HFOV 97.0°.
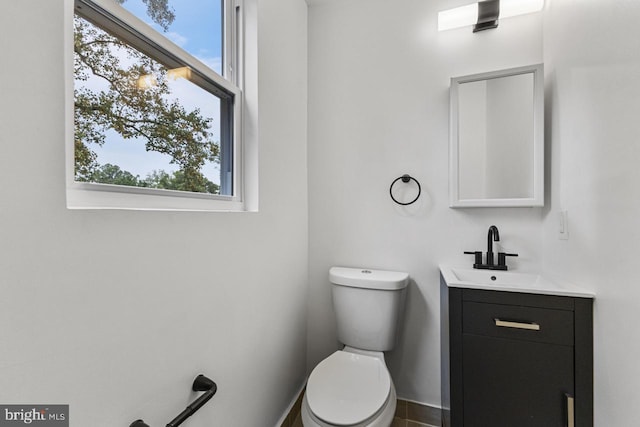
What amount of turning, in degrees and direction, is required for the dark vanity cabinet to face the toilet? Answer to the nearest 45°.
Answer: approximately 90° to its right

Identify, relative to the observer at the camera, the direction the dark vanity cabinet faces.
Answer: facing the viewer

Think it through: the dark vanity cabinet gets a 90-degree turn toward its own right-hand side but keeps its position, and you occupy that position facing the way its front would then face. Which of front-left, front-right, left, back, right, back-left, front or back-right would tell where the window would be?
front-left
